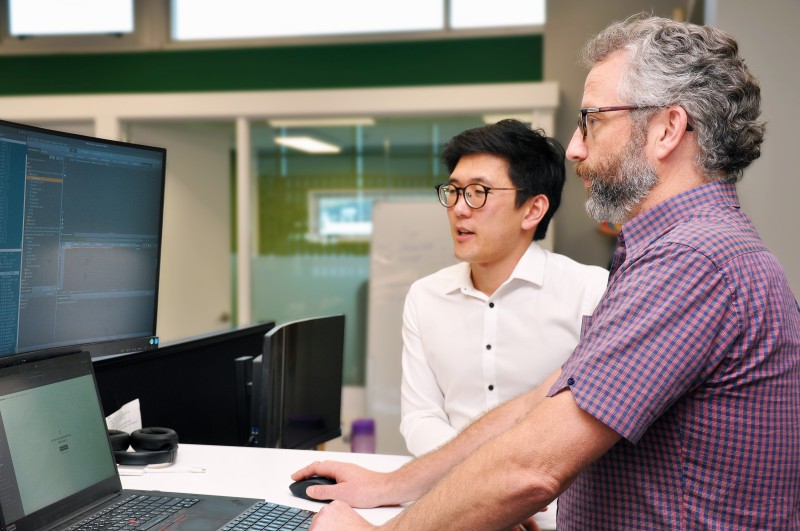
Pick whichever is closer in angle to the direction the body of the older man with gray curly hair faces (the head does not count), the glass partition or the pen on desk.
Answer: the pen on desk

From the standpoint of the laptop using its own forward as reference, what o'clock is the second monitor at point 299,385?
The second monitor is roughly at 9 o'clock from the laptop.

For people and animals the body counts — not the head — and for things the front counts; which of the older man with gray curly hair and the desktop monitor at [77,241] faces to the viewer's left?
the older man with gray curly hair

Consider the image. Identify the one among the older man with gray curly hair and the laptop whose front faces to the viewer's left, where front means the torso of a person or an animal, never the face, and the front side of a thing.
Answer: the older man with gray curly hair

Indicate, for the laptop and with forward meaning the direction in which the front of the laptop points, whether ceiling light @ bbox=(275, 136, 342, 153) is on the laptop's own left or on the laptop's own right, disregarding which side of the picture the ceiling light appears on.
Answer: on the laptop's own left

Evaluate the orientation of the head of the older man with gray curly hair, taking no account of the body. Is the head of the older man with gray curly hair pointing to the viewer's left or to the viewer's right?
to the viewer's left

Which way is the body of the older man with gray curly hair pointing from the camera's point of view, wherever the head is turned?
to the viewer's left

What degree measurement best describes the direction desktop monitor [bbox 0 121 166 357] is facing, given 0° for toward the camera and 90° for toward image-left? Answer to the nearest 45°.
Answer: approximately 315°
